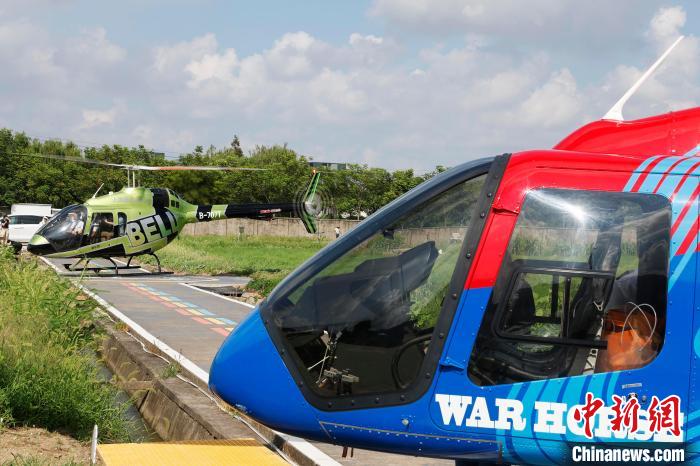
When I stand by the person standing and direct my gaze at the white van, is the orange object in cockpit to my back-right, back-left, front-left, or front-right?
back-right

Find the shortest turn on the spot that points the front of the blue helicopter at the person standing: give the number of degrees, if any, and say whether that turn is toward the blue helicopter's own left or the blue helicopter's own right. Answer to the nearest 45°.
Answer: approximately 45° to the blue helicopter's own right

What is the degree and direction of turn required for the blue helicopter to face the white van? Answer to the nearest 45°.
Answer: approximately 45° to its right

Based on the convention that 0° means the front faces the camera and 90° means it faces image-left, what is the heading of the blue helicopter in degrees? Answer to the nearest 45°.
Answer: approximately 90°

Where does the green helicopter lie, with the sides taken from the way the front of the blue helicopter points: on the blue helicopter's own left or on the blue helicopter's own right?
on the blue helicopter's own right
